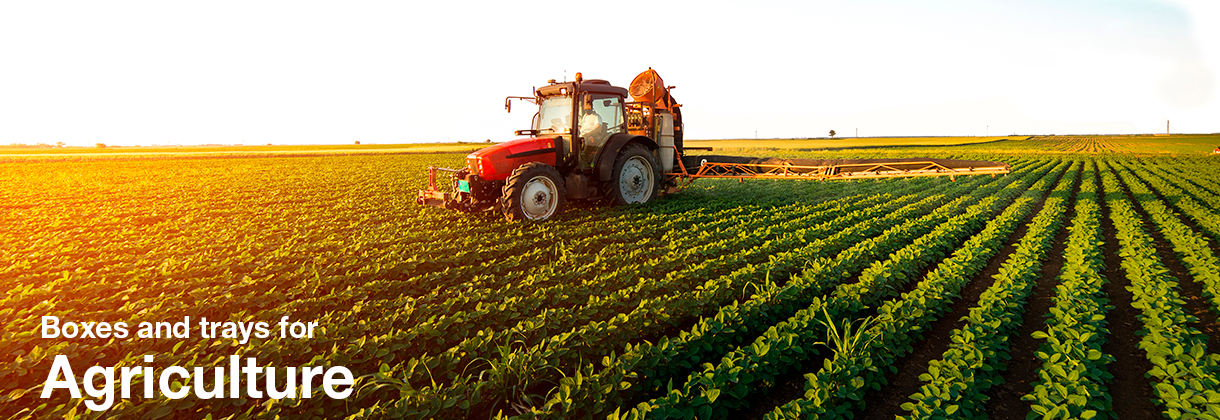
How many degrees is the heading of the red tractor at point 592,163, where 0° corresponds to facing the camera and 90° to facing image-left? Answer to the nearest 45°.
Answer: approximately 45°
